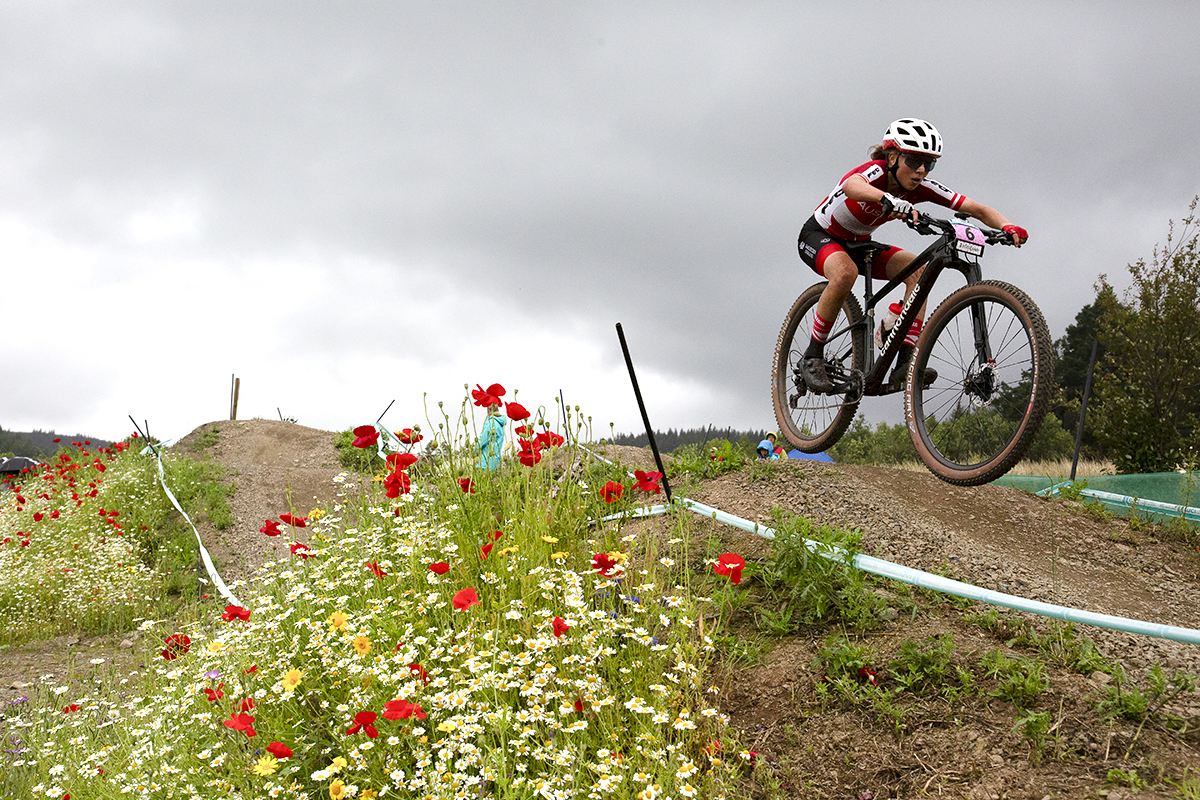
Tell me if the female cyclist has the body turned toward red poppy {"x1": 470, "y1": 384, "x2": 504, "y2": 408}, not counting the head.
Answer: no

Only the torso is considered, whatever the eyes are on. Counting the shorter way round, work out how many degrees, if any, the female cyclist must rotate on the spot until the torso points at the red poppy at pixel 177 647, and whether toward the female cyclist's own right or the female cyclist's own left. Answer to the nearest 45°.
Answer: approximately 90° to the female cyclist's own right

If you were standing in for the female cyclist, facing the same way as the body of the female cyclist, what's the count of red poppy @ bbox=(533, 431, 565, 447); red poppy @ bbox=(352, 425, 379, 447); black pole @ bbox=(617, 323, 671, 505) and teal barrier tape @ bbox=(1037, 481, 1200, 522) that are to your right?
3

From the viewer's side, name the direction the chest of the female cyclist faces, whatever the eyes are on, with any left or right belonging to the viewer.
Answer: facing the viewer and to the right of the viewer

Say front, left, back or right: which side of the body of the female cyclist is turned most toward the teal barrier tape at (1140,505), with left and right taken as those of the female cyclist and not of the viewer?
left

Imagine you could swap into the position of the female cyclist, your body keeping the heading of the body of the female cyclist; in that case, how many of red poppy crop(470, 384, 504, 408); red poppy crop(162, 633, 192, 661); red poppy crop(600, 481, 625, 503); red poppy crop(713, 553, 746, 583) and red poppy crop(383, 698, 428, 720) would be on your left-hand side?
0

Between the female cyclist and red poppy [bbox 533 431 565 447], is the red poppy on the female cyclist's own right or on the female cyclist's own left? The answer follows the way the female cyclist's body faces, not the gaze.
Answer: on the female cyclist's own right

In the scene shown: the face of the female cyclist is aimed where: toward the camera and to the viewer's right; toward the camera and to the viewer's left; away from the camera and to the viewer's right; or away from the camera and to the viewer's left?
toward the camera and to the viewer's right

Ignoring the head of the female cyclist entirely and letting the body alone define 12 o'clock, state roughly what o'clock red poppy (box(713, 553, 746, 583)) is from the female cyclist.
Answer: The red poppy is roughly at 2 o'clock from the female cyclist.

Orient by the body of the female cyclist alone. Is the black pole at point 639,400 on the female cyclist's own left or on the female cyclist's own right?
on the female cyclist's own right

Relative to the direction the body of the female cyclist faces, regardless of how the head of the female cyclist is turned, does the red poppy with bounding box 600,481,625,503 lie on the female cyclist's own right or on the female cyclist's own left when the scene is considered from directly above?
on the female cyclist's own right

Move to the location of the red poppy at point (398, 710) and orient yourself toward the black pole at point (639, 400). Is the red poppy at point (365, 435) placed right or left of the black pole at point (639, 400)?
left

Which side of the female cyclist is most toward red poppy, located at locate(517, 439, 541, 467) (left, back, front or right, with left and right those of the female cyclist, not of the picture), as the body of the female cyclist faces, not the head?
right
